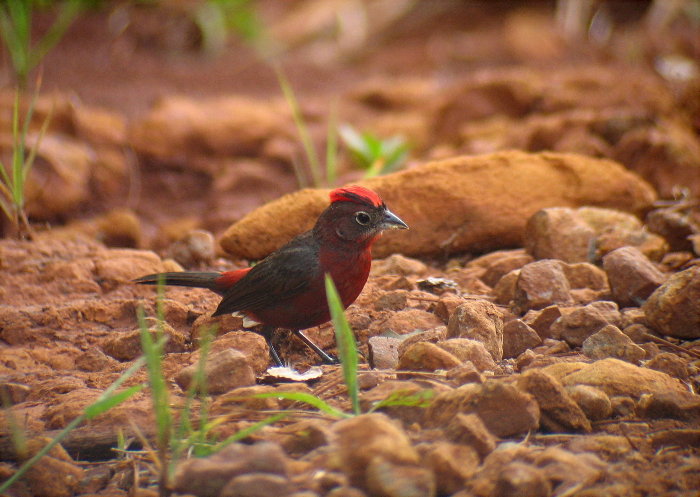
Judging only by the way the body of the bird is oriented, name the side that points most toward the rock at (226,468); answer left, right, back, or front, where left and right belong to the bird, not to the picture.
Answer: right

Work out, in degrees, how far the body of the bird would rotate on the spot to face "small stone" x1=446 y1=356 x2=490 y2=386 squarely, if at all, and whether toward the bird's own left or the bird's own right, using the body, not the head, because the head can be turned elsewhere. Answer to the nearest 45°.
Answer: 0° — it already faces it

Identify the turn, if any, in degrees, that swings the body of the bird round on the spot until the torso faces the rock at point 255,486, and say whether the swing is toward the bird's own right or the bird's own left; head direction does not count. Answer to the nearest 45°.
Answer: approximately 90° to the bird's own right

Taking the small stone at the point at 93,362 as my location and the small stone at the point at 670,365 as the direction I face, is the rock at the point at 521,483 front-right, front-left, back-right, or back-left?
front-right

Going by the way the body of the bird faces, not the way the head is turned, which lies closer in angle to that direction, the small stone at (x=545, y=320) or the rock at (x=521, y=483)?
the small stone

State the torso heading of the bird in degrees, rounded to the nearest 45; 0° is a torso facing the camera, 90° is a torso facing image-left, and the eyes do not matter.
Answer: approximately 270°

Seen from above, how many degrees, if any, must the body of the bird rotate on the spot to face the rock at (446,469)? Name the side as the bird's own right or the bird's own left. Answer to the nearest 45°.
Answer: approximately 90° to the bird's own right

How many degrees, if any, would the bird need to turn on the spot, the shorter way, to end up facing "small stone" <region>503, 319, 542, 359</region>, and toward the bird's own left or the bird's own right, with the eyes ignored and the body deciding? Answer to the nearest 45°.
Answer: approximately 45° to the bird's own right

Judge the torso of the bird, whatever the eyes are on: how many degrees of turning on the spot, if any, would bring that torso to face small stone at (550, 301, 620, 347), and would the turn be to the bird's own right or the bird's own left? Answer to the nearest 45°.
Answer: approximately 45° to the bird's own right

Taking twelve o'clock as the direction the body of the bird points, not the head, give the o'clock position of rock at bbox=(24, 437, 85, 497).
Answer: The rock is roughly at 4 o'clock from the bird.

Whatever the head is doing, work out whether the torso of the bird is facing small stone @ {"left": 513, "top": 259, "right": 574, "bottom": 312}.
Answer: yes

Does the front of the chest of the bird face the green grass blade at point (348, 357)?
no

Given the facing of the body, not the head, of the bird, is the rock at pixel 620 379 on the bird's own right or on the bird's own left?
on the bird's own right

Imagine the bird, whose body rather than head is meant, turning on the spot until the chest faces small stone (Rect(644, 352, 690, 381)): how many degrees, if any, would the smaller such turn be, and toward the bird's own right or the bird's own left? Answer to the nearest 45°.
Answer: approximately 45° to the bird's own right

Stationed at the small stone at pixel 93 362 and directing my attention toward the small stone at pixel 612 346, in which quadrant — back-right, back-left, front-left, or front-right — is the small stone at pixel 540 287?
front-left
